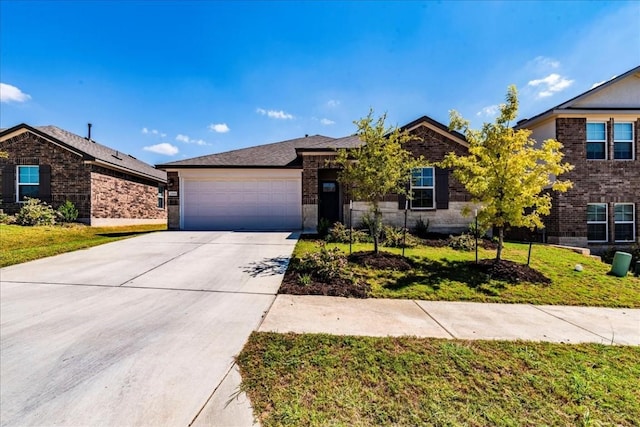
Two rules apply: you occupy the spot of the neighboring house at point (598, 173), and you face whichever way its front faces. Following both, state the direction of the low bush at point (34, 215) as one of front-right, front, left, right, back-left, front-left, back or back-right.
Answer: front-right

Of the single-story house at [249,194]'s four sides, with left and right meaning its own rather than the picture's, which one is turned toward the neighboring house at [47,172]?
right

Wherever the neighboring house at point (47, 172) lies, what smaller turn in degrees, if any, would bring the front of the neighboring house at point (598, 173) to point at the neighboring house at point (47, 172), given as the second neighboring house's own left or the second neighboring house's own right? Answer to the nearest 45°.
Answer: approximately 45° to the second neighboring house's own right

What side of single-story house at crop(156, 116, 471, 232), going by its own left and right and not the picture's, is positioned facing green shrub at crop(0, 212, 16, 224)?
right

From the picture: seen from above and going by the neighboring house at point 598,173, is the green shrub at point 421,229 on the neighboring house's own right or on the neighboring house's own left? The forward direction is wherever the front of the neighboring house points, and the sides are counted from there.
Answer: on the neighboring house's own right

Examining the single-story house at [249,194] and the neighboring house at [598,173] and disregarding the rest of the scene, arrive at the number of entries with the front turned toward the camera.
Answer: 2

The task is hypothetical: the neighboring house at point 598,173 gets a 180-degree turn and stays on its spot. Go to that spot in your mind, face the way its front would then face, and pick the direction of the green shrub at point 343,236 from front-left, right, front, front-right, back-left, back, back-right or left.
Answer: back-left

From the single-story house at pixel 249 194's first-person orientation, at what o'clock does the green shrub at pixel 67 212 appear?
The green shrub is roughly at 3 o'clock from the single-story house.

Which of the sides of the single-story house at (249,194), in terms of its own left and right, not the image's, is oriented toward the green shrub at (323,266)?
front

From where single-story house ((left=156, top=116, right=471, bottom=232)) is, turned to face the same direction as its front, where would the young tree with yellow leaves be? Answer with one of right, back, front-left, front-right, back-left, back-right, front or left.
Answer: front-left

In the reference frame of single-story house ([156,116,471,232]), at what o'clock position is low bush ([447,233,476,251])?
The low bush is roughly at 10 o'clock from the single-story house.

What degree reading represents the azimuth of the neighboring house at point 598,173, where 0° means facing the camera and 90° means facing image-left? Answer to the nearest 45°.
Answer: approximately 0°

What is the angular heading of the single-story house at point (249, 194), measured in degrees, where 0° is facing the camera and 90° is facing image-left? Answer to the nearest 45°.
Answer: approximately 0°

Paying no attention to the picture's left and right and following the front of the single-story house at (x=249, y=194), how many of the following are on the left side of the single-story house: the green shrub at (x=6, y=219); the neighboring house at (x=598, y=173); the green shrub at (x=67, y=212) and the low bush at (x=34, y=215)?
1

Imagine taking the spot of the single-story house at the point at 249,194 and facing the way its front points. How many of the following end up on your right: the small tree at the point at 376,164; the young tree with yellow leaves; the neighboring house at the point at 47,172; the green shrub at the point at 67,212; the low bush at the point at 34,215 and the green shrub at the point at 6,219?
4

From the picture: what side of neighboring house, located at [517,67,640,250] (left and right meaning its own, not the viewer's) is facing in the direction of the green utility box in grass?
front
